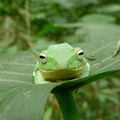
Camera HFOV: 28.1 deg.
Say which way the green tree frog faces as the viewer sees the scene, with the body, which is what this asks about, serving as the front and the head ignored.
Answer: toward the camera
